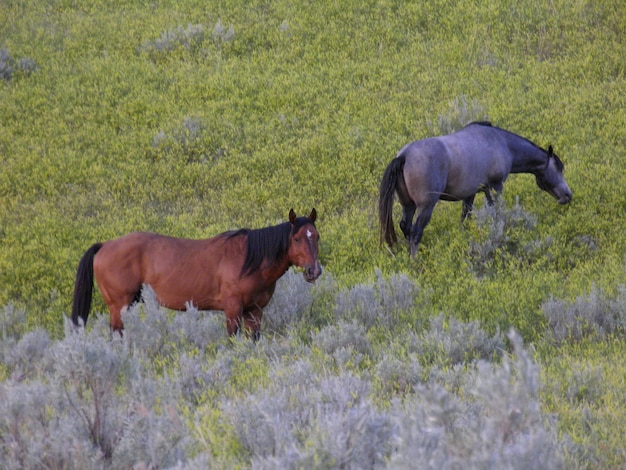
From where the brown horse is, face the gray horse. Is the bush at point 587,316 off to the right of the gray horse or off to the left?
right

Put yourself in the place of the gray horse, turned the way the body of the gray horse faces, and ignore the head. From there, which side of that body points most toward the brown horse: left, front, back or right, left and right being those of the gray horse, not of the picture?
back

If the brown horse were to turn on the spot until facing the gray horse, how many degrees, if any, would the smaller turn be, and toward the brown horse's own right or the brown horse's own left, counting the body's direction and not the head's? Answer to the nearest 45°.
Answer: approximately 45° to the brown horse's own left

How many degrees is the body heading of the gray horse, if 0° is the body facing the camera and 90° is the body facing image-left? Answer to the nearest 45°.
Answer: approximately 225°

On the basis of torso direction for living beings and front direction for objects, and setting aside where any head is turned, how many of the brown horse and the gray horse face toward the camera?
0

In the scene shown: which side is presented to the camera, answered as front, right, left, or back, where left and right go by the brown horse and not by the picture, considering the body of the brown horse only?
right

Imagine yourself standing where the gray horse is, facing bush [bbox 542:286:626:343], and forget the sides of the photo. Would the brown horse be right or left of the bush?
right

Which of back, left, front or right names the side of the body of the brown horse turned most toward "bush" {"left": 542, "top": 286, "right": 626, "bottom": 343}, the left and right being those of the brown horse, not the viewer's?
front
